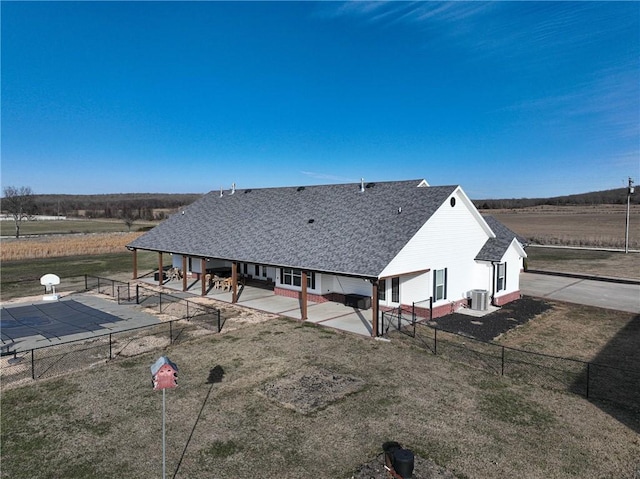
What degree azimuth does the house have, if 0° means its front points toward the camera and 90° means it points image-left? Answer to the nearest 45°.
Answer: approximately 225°

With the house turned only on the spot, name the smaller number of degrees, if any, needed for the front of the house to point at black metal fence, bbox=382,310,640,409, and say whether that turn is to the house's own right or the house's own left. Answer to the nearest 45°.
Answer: approximately 90° to the house's own right

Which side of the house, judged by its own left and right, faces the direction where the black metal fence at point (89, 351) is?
back

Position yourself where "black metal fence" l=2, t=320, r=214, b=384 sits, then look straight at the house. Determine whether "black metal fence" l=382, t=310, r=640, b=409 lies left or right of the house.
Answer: right
